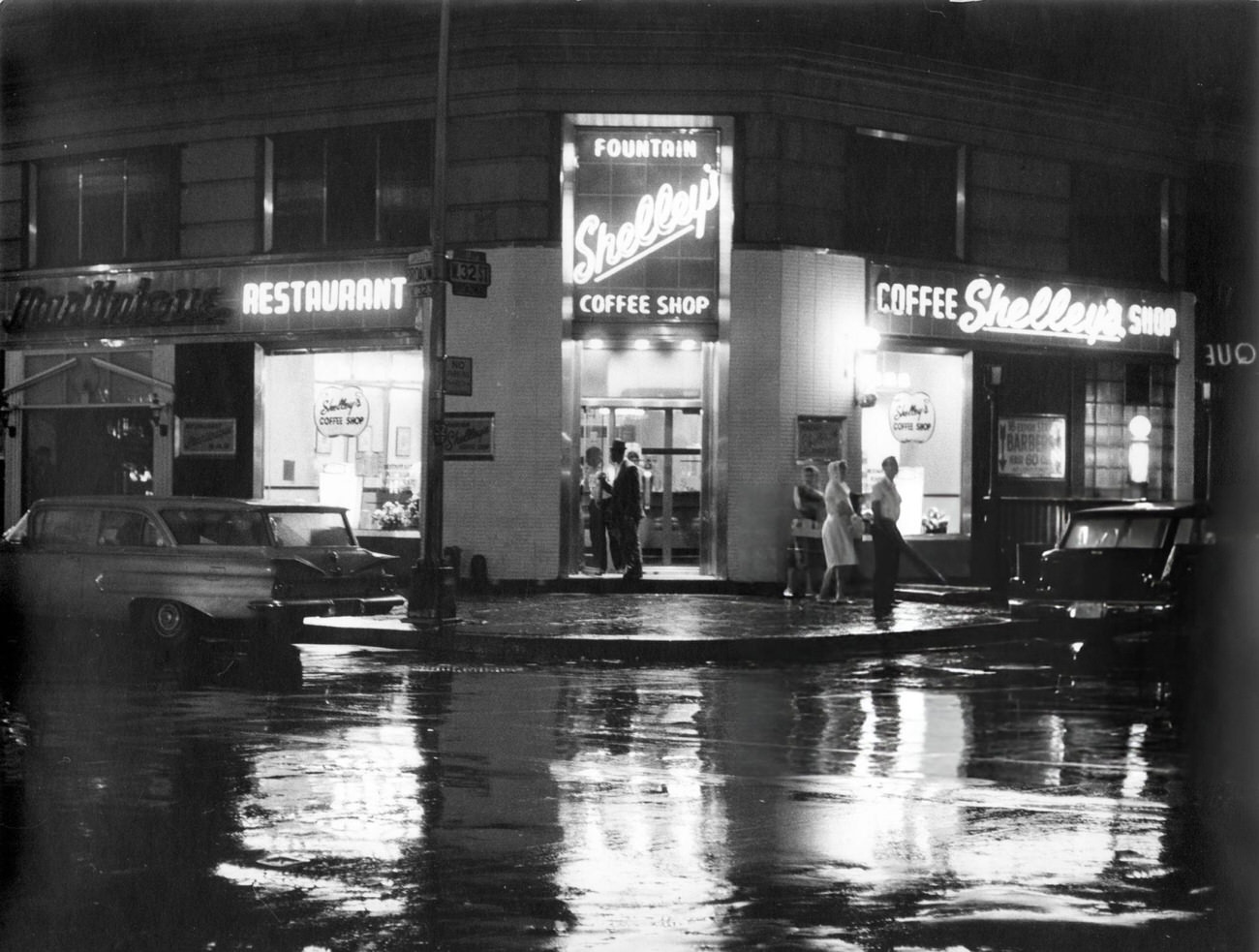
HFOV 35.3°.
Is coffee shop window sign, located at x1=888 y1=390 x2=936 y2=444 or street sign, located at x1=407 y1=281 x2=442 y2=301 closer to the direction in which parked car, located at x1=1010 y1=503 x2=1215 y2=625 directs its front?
the coffee shop window sign

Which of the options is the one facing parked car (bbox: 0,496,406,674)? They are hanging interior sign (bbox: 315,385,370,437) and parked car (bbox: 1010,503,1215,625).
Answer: the hanging interior sign

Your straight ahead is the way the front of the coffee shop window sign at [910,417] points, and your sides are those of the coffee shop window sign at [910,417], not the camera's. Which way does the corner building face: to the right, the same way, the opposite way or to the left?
the same way

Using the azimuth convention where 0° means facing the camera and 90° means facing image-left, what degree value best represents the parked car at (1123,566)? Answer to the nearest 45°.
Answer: approximately 225°

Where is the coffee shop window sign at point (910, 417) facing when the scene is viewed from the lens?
facing the viewer

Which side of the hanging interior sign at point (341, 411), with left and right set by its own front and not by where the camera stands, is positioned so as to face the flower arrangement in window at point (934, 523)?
left

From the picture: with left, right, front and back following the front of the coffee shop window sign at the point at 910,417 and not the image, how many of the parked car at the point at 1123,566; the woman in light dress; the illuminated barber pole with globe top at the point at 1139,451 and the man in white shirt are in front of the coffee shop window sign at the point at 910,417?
3

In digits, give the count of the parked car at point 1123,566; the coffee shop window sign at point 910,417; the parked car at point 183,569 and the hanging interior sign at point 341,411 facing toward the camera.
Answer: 2

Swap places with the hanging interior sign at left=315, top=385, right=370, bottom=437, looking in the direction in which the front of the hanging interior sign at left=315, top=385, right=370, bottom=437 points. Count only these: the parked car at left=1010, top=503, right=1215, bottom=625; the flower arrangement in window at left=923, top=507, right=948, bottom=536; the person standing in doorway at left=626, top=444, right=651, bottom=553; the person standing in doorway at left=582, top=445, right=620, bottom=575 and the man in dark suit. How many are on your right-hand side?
0

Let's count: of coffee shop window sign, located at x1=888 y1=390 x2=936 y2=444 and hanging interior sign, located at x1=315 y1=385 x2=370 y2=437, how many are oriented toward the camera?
2

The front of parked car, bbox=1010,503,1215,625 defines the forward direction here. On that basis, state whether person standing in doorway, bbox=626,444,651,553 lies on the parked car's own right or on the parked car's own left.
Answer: on the parked car's own left

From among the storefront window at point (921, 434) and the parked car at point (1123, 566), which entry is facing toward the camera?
the storefront window

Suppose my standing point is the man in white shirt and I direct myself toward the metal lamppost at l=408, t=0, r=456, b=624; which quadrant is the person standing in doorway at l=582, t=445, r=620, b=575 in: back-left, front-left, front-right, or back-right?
front-right

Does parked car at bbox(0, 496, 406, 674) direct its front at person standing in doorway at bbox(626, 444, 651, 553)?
no

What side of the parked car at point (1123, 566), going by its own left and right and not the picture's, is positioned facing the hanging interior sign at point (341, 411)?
left

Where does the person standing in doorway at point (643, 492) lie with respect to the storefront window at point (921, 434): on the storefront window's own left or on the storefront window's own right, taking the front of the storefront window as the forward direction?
on the storefront window's own right

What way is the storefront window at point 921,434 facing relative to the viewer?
toward the camera

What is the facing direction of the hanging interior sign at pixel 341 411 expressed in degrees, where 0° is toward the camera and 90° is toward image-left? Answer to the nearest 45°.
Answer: approximately 0°

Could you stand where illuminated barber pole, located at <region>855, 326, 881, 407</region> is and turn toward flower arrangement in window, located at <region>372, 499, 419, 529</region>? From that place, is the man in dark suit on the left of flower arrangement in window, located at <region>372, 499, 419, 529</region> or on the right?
left
